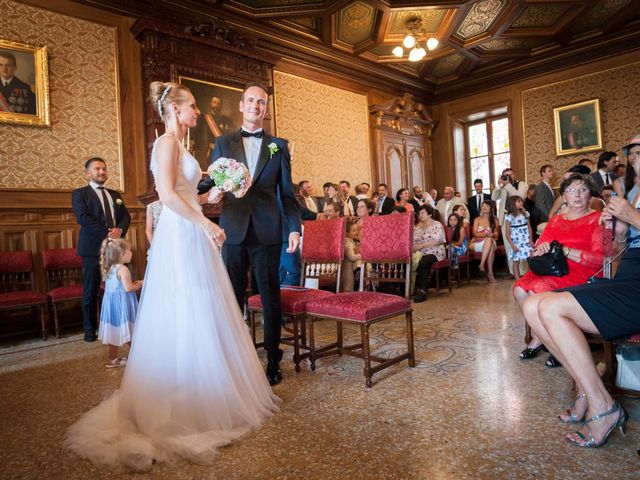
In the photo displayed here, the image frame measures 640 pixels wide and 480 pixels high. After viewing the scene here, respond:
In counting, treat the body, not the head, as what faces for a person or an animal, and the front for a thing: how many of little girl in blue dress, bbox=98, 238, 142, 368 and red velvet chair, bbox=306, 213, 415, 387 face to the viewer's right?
1

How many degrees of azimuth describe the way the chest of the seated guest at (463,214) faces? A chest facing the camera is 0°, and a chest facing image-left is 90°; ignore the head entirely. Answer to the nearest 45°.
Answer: approximately 45°

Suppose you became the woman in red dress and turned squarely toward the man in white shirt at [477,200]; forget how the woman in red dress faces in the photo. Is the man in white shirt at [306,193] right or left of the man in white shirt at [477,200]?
left

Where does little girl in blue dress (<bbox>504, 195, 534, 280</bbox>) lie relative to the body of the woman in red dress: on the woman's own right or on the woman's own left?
on the woman's own right

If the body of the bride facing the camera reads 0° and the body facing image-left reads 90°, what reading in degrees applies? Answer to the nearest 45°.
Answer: approximately 270°

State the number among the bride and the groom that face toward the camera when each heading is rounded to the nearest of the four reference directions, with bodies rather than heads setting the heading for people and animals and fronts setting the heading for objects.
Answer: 1

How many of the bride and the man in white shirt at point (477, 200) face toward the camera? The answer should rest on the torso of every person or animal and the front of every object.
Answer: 1

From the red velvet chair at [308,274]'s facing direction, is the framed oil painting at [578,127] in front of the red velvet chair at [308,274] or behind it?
behind

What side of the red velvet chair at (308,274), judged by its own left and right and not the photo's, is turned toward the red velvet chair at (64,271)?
right
